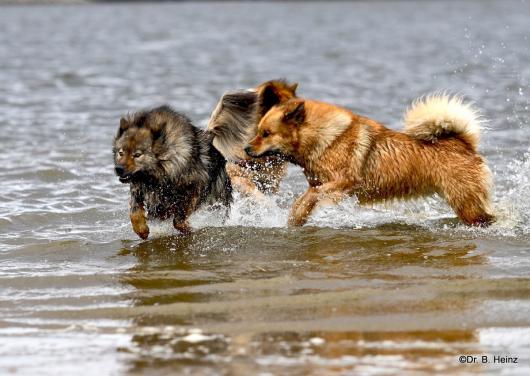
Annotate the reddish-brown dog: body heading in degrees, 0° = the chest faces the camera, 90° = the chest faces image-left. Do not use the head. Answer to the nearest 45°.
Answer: approximately 90°

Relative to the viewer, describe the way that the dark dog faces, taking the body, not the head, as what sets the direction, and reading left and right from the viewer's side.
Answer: facing the viewer and to the left of the viewer

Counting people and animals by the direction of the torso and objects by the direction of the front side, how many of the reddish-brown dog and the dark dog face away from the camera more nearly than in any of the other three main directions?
0

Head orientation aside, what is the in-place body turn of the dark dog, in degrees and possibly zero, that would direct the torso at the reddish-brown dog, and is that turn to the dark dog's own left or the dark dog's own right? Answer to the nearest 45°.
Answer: approximately 135° to the dark dog's own left

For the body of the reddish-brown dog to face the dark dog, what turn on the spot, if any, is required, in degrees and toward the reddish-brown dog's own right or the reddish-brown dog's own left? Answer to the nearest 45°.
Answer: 0° — it already faces it
